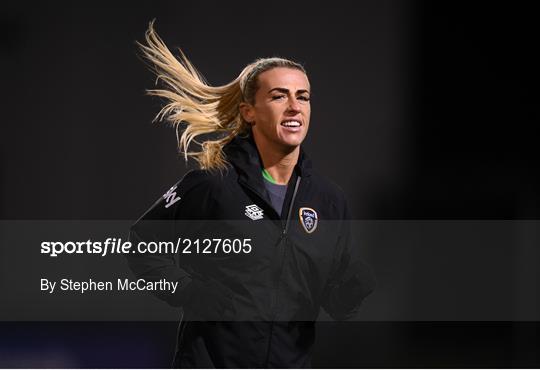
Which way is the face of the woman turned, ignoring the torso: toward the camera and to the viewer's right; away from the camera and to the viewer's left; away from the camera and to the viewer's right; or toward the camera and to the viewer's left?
toward the camera and to the viewer's right

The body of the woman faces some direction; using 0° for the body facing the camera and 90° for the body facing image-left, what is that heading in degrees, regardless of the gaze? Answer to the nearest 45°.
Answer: approximately 315°
